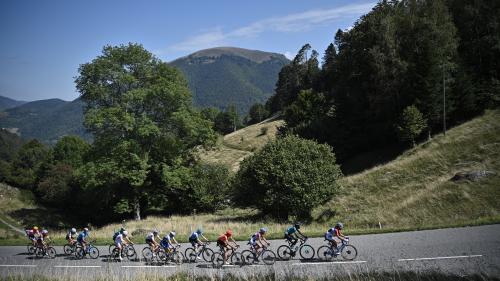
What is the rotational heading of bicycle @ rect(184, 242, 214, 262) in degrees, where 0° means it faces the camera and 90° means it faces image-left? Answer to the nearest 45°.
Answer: approximately 270°

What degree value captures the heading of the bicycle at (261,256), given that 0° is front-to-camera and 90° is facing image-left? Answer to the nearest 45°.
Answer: approximately 270°

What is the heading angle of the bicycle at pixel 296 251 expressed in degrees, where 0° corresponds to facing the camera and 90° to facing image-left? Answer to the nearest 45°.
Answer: approximately 270°

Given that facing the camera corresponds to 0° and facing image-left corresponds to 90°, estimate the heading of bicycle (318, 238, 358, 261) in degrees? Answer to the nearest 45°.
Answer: approximately 270°

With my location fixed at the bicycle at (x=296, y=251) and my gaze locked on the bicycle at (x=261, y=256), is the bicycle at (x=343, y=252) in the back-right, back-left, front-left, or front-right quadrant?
back-left

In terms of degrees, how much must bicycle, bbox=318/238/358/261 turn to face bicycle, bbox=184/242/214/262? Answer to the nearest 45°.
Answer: approximately 180°

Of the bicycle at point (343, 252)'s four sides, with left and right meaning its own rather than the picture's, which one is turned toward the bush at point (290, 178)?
left

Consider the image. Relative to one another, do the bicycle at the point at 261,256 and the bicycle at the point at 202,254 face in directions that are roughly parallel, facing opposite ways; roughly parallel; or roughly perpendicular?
roughly parallel

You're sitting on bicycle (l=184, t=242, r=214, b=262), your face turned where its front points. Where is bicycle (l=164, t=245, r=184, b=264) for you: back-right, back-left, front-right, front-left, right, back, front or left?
back

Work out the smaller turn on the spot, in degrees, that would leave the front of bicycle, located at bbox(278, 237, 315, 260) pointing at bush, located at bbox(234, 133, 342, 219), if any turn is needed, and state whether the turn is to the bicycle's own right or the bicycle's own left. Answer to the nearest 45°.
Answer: approximately 90° to the bicycle's own left

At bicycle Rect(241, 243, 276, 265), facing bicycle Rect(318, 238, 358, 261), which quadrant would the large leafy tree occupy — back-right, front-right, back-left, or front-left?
back-left

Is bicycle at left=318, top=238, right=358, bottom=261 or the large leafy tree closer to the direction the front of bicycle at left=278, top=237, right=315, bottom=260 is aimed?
the bicycle

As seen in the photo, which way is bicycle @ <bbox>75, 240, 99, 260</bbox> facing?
to the viewer's right

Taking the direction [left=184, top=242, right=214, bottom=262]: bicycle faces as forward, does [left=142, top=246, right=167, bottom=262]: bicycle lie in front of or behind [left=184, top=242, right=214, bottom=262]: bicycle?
behind

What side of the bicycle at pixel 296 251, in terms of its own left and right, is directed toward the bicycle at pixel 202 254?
back
